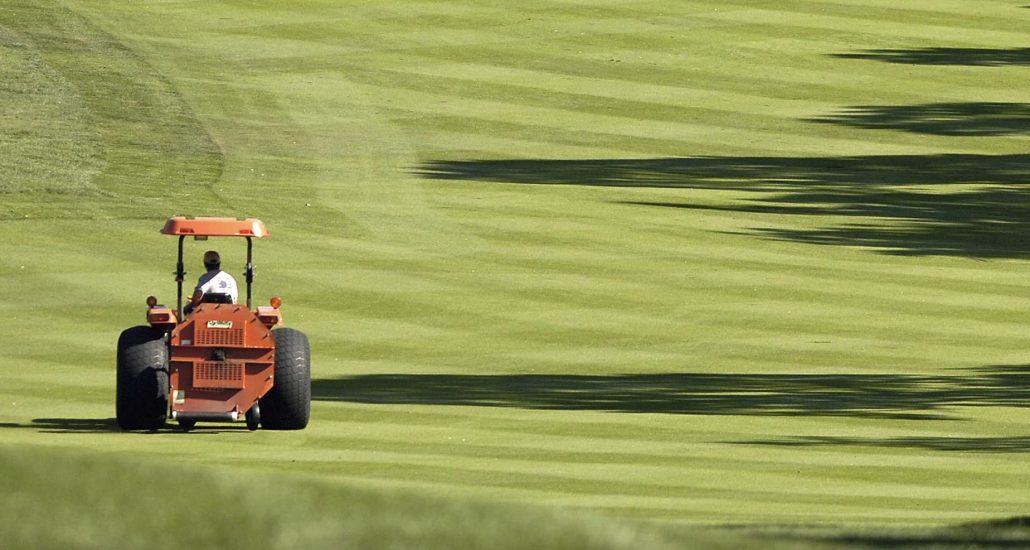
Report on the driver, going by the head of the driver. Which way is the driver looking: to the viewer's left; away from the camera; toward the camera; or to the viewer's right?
away from the camera

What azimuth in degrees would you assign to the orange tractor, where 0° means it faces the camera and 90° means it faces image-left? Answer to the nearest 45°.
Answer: approximately 180°

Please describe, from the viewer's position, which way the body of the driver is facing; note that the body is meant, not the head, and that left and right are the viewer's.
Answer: facing away from the viewer
